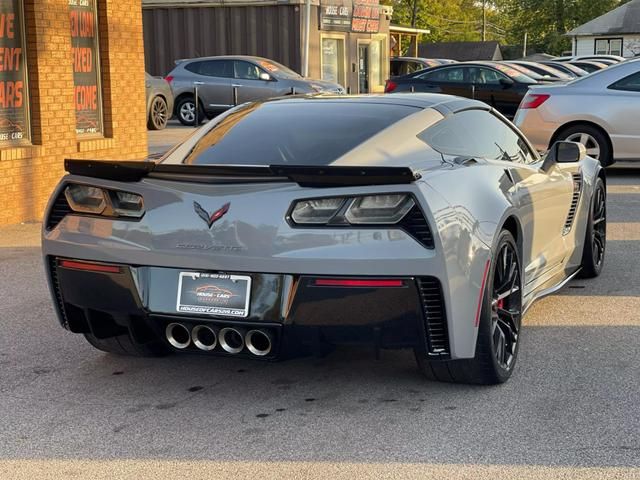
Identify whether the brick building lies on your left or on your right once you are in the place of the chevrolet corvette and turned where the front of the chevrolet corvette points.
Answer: on your left

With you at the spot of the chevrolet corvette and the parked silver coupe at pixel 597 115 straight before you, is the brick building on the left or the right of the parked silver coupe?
left

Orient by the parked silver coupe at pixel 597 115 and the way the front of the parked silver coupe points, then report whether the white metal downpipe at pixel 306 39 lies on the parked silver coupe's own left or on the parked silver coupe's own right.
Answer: on the parked silver coupe's own left

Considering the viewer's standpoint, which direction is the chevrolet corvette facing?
facing away from the viewer and to the right of the viewer

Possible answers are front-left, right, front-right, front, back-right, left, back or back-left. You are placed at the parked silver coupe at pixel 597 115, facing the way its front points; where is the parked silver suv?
back-left

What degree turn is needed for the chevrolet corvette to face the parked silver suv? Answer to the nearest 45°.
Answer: approximately 45° to its left

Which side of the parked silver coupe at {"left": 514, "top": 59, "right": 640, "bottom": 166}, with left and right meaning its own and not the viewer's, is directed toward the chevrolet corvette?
right

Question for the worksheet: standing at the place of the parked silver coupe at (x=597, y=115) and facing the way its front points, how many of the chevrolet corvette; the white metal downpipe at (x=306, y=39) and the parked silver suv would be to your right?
1

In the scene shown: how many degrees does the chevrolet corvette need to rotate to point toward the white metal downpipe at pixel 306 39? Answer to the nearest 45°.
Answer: approximately 45° to its left

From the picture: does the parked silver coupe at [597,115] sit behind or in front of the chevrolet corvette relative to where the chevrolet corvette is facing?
in front

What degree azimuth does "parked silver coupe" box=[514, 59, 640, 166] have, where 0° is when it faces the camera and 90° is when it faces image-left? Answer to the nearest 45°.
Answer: approximately 270°
